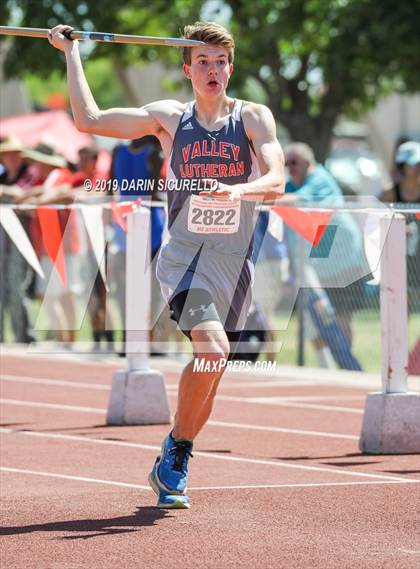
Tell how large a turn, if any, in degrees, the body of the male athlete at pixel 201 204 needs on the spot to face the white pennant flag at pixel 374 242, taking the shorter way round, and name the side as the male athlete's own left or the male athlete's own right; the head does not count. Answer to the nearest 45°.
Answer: approximately 135° to the male athlete's own left

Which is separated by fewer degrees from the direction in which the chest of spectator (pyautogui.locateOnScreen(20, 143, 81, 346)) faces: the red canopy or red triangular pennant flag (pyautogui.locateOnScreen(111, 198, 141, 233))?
the red triangular pennant flag

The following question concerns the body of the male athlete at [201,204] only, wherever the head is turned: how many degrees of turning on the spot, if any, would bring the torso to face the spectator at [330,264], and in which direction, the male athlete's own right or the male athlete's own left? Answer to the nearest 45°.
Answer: approximately 180°

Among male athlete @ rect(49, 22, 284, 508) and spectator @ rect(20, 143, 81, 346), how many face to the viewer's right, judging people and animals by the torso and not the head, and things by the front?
0

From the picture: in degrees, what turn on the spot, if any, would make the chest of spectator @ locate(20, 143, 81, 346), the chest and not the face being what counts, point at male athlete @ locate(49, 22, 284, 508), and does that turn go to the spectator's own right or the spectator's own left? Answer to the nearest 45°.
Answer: approximately 45° to the spectator's own left

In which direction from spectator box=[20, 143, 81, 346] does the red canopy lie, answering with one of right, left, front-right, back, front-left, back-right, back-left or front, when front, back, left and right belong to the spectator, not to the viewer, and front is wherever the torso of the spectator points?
back-right

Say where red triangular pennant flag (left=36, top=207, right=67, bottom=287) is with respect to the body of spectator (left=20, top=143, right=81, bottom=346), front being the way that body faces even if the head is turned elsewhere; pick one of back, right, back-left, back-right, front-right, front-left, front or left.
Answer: front-left

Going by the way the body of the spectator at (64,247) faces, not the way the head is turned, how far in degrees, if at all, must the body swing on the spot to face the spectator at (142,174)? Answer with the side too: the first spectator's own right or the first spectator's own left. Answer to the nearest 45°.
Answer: approximately 90° to the first spectator's own left

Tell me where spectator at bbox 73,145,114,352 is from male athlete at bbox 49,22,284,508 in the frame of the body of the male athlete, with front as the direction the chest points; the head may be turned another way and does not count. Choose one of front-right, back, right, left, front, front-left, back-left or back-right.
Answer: back

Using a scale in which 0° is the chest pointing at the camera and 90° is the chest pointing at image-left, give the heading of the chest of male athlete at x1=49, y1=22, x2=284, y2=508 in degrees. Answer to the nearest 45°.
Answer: approximately 0°

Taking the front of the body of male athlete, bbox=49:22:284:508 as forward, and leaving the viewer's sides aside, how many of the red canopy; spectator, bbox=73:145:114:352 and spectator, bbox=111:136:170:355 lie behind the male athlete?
3

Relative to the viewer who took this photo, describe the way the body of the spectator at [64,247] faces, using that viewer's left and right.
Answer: facing the viewer and to the left of the viewer

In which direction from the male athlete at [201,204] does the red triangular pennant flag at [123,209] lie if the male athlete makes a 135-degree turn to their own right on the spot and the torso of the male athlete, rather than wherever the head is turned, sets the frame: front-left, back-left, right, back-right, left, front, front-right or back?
front-right

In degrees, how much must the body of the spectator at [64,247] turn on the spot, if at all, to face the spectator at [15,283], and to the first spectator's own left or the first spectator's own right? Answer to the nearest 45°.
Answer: approximately 90° to the first spectator's own right
